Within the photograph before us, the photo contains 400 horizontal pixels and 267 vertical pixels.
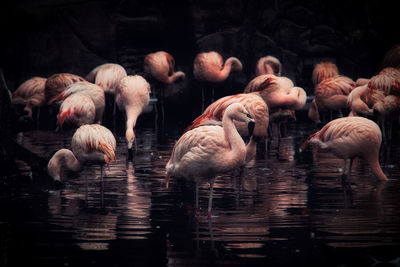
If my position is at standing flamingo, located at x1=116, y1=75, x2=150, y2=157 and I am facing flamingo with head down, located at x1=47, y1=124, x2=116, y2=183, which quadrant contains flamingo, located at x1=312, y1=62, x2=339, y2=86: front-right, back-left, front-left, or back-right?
back-left

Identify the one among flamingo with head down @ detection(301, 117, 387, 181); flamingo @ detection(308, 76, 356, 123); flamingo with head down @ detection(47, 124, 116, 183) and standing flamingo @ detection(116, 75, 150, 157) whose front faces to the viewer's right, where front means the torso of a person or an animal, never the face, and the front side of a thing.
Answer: flamingo with head down @ detection(301, 117, 387, 181)

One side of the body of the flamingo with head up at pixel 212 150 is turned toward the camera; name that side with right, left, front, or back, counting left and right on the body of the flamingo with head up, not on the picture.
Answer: right

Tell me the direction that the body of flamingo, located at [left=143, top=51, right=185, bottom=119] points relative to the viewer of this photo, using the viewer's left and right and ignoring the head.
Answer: facing to the right of the viewer

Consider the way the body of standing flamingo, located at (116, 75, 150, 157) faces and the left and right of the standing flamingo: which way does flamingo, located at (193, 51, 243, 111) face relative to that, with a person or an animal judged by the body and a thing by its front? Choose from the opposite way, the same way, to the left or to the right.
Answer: to the left

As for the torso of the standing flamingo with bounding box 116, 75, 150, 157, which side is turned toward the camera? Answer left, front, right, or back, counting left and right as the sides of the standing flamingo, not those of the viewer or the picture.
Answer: front

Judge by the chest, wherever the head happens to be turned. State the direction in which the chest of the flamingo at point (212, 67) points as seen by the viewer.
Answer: to the viewer's right

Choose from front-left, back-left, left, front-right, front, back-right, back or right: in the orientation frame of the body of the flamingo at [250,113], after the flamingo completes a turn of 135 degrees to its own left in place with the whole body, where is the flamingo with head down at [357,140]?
back

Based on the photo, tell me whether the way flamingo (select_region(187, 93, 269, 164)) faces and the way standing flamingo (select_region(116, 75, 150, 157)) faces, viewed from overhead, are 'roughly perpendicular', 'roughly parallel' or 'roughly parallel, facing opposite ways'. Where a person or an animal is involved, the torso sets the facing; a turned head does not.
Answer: roughly perpendicular

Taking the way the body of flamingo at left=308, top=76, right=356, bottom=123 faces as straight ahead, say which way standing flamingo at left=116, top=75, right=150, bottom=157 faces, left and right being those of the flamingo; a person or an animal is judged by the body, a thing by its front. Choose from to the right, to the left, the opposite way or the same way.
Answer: to the left

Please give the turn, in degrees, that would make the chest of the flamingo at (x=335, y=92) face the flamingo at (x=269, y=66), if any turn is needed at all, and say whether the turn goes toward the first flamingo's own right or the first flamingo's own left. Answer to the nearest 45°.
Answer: approximately 45° to the first flamingo's own right

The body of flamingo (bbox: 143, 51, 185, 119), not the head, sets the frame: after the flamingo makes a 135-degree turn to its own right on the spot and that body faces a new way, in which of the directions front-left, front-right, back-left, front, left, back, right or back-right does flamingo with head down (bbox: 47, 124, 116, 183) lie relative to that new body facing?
front-left

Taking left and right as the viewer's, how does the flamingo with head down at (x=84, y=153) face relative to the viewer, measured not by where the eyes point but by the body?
facing to the left of the viewer
